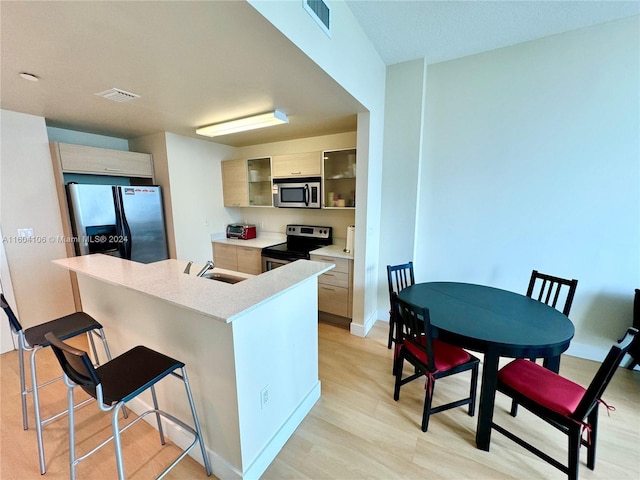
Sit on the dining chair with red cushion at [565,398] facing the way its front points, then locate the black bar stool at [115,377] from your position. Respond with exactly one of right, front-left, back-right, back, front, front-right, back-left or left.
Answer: left

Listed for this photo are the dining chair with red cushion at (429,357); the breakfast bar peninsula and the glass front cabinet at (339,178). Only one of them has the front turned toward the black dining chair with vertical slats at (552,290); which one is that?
the dining chair with red cushion at (429,357)

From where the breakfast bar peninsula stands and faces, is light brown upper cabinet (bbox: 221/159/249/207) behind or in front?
behind

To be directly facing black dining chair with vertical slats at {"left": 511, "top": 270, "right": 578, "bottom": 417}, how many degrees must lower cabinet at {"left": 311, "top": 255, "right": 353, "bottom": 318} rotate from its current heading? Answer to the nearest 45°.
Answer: approximately 90° to its left

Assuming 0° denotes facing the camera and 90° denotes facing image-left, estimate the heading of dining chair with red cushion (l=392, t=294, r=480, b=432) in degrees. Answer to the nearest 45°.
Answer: approximately 225°

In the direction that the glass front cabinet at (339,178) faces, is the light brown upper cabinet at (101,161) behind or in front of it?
in front

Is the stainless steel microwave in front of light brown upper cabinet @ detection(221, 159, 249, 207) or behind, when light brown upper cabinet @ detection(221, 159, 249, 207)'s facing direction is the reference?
in front

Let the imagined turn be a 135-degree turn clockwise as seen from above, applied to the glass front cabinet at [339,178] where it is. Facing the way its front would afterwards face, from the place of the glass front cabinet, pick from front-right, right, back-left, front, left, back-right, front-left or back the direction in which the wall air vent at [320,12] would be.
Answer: back

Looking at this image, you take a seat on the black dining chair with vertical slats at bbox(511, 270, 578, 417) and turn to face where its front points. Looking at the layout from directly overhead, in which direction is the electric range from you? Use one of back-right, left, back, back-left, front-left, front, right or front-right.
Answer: front-right

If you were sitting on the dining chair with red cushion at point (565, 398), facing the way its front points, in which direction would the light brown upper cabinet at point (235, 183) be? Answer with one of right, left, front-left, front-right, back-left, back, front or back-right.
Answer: front-left

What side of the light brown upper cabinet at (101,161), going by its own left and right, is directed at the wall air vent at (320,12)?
front

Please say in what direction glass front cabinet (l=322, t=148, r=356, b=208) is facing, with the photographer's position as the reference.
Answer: facing the viewer and to the left of the viewer

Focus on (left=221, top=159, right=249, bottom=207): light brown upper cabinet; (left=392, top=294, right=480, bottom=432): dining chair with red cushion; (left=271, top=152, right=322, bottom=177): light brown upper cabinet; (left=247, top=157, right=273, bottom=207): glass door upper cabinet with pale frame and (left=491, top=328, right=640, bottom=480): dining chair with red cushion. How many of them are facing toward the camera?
3

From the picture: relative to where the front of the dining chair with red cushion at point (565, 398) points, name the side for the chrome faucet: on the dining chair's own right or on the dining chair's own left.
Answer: on the dining chair's own left

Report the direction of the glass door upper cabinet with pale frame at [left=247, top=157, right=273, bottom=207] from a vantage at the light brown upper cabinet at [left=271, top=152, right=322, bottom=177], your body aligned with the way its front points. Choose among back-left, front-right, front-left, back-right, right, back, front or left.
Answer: back-right

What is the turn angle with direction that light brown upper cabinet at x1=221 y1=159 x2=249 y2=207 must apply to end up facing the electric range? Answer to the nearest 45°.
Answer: approximately 45° to its left

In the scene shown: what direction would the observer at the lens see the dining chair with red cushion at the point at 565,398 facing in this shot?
facing away from the viewer and to the left of the viewer

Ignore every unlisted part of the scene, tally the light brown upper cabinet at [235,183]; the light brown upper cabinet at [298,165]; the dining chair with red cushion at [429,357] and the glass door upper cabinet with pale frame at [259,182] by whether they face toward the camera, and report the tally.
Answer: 3

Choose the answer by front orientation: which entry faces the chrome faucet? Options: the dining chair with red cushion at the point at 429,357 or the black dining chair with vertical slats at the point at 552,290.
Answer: the black dining chair with vertical slats at the point at 552,290
